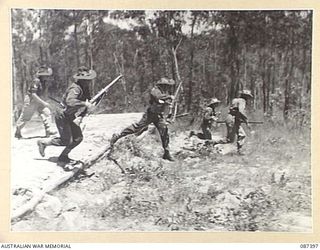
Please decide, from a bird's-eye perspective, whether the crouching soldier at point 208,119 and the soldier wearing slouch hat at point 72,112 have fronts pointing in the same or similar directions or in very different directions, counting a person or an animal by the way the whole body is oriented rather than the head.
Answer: same or similar directions

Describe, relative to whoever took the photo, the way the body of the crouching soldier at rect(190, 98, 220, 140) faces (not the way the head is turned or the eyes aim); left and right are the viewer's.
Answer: facing to the right of the viewer

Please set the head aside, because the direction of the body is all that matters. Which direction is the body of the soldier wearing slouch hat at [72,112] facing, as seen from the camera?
to the viewer's right

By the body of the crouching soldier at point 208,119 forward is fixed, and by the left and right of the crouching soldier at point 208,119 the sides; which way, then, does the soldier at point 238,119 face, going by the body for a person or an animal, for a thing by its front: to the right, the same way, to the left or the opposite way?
the same way

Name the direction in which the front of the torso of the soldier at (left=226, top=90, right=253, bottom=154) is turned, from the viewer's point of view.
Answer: to the viewer's right

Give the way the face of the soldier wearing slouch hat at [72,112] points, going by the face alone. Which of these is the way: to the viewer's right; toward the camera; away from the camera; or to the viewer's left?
to the viewer's right

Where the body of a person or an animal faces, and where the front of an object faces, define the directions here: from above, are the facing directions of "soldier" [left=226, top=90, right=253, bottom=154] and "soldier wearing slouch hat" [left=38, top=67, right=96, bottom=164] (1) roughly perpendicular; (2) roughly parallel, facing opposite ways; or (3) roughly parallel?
roughly parallel
